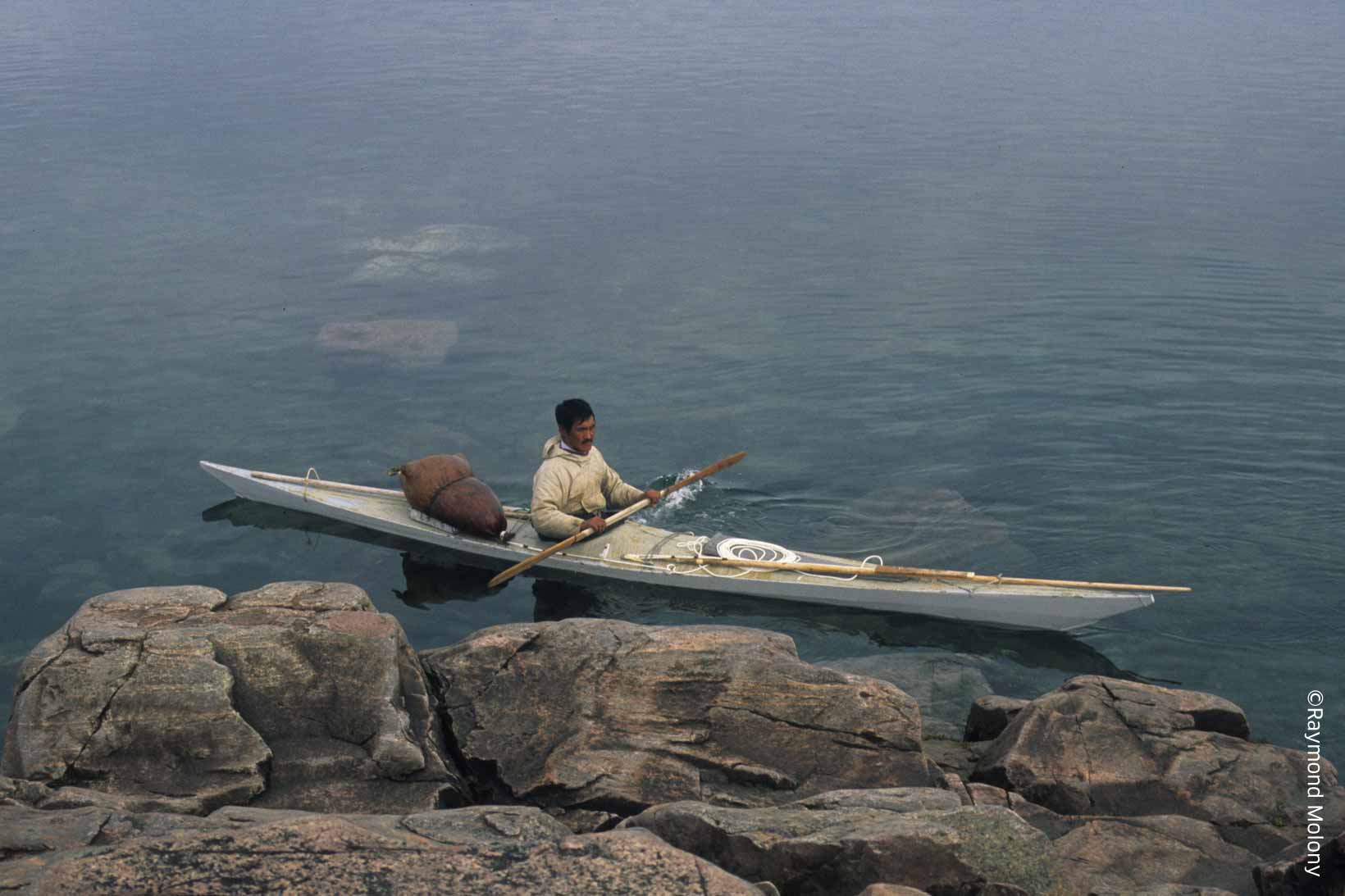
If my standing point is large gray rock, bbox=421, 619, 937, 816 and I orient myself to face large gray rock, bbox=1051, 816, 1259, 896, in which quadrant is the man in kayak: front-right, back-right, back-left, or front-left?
back-left

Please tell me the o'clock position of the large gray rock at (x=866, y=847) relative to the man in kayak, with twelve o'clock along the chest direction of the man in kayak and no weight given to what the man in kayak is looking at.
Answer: The large gray rock is roughly at 1 o'clock from the man in kayak.

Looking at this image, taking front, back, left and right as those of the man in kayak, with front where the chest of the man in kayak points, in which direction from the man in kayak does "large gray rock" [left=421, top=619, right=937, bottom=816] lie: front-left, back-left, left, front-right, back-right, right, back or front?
front-right

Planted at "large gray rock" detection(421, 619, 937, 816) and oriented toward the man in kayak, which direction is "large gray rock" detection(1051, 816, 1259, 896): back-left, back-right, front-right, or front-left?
back-right

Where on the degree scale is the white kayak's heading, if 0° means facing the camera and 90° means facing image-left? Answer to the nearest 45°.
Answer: approximately 315°

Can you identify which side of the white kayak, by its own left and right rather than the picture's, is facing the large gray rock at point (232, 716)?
right

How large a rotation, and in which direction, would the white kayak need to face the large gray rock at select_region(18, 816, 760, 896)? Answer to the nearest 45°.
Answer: approximately 45° to its right

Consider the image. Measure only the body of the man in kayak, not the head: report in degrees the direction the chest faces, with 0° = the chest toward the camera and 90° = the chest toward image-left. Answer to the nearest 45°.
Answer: approximately 315°

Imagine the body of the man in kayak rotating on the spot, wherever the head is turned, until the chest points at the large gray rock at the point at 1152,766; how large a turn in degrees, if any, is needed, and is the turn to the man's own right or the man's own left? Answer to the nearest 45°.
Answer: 0° — they already face it
